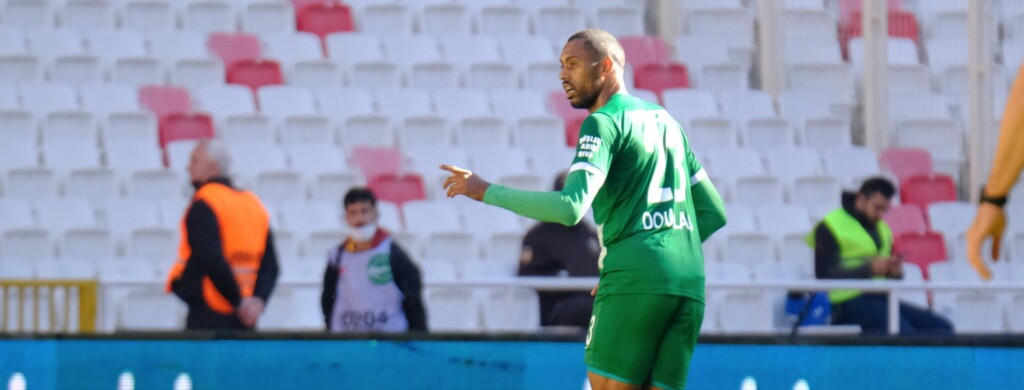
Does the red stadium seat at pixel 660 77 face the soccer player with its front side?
yes

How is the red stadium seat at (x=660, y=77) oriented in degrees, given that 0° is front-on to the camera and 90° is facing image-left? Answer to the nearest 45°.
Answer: approximately 0°

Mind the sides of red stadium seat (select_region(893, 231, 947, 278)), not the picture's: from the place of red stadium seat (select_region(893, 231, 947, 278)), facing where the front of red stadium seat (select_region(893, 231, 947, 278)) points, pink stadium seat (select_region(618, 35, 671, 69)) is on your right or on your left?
on your right

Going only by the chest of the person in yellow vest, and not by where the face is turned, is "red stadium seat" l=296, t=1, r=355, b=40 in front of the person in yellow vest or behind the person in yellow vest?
behind

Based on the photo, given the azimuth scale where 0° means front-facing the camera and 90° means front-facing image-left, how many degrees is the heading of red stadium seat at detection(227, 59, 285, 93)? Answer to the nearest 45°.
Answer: approximately 0°

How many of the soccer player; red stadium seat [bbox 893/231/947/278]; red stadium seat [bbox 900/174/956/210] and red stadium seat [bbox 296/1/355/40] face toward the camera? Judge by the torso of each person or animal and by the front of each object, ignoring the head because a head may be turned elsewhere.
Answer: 3

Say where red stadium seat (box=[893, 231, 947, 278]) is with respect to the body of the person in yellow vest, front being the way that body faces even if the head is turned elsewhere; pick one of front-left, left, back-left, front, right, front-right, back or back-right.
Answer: back-left
